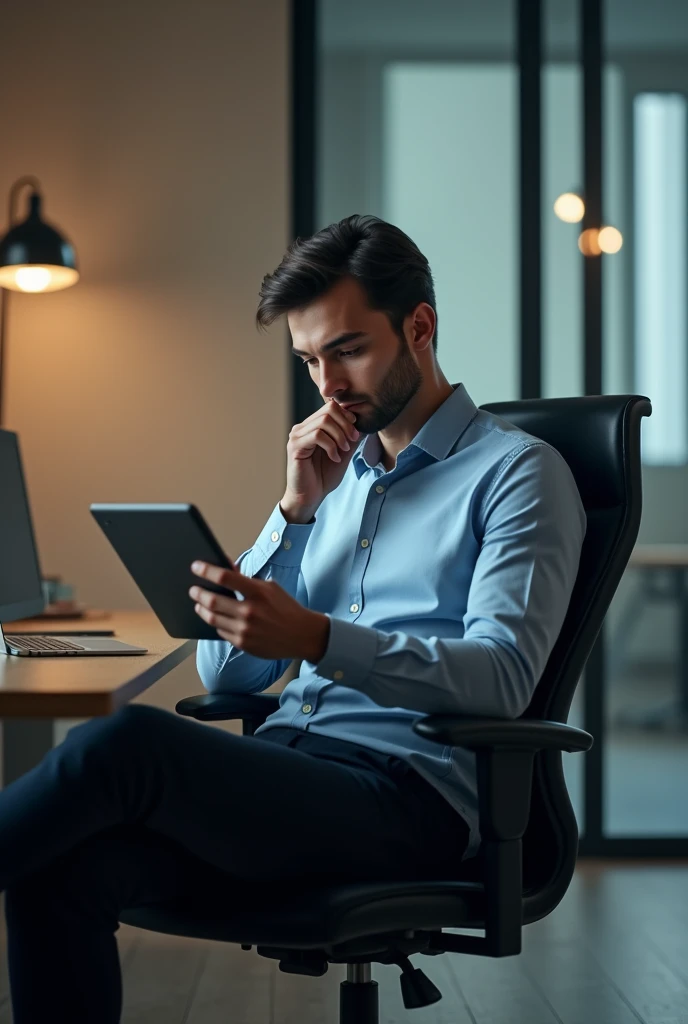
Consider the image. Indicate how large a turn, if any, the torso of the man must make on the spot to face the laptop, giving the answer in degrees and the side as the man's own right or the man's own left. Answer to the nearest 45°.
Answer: approximately 90° to the man's own right
